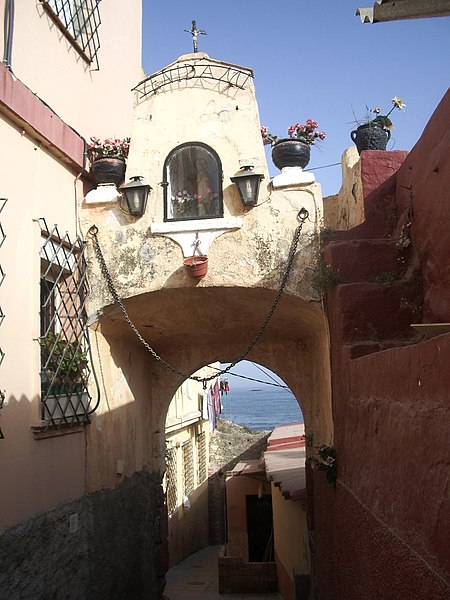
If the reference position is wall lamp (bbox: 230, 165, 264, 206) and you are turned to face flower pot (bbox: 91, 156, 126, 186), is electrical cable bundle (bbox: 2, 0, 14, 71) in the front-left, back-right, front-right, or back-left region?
front-left

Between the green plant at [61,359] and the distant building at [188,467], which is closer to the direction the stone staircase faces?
the green plant

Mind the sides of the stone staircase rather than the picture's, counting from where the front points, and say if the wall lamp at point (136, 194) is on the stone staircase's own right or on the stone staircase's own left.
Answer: on the stone staircase's own right
